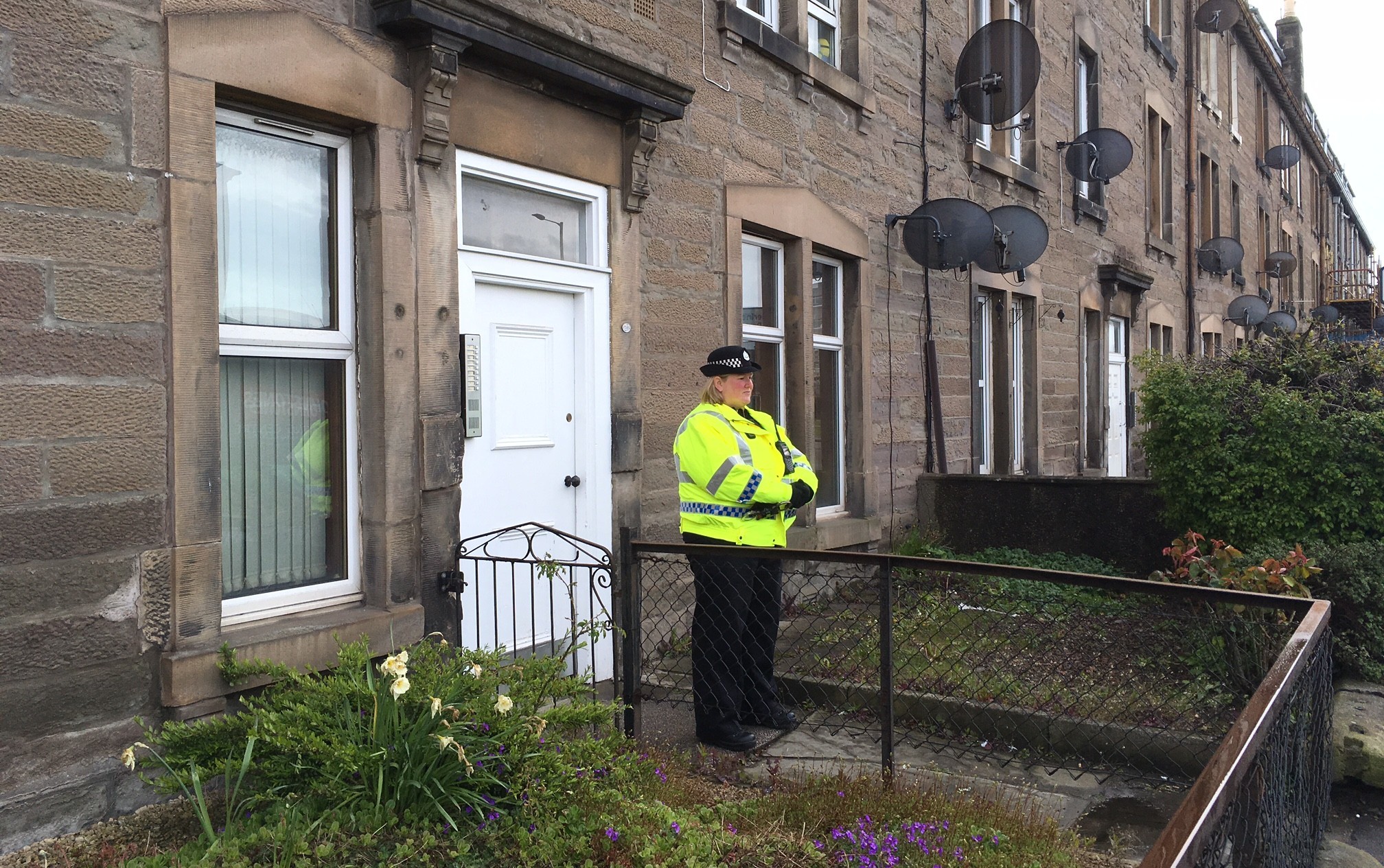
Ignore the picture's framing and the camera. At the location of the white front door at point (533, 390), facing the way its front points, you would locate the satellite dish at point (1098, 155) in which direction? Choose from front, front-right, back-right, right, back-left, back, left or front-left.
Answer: left

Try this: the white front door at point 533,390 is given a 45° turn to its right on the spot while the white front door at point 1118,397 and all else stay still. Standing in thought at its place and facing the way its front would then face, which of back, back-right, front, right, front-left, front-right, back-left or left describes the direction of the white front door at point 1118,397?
back-left

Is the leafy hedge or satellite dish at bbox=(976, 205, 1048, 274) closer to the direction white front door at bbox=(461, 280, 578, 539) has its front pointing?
the leafy hedge

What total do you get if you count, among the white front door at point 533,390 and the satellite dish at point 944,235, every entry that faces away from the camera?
1

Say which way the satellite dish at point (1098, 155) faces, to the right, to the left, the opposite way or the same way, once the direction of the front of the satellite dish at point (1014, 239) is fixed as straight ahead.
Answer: the same way

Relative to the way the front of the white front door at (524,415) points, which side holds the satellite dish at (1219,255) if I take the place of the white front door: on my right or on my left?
on my left

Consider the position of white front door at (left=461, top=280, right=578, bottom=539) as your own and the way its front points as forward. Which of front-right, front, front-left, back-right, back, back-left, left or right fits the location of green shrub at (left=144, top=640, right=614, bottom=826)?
front-right

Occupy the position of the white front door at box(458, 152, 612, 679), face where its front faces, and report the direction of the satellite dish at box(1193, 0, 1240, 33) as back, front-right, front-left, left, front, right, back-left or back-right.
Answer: left

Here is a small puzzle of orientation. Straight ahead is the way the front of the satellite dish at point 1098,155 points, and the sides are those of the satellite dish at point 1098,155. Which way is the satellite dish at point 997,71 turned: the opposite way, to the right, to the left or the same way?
the same way

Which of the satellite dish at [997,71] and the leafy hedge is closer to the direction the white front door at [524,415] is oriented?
the leafy hedge

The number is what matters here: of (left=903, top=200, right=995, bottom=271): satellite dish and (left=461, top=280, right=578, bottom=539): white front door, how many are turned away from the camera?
1

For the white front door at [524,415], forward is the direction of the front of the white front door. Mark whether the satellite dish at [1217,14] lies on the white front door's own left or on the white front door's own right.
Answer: on the white front door's own left

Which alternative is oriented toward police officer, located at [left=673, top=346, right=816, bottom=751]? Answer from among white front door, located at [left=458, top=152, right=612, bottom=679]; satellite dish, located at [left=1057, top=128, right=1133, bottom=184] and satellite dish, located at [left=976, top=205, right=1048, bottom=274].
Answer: the white front door

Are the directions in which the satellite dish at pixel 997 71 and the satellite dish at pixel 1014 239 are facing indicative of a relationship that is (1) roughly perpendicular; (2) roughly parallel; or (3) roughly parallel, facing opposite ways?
roughly parallel
